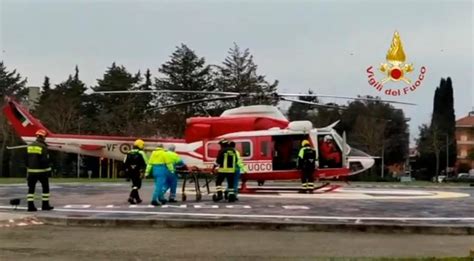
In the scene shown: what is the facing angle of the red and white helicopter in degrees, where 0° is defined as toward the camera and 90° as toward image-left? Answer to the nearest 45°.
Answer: approximately 270°

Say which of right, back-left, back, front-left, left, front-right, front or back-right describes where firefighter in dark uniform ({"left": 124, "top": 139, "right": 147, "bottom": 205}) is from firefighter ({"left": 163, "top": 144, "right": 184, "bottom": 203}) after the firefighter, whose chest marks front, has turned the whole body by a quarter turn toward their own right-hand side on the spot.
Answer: right

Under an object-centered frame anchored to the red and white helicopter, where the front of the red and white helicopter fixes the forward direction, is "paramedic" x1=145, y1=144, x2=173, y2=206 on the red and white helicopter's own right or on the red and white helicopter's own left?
on the red and white helicopter's own right

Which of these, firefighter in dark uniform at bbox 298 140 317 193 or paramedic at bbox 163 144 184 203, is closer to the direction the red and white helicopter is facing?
the firefighter in dark uniform

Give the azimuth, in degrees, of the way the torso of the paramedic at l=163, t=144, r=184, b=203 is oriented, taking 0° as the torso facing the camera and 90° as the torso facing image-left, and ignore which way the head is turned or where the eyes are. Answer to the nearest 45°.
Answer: approximately 270°

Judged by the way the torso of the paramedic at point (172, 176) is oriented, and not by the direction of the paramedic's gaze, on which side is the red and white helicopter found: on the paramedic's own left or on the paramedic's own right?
on the paramedic's own left

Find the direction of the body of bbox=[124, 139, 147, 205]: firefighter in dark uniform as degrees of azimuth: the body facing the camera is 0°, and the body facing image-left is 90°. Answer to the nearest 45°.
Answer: approximately 225°

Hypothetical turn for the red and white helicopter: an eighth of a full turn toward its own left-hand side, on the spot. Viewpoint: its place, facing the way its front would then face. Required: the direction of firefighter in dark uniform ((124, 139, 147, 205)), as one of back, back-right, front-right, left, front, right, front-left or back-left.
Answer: back

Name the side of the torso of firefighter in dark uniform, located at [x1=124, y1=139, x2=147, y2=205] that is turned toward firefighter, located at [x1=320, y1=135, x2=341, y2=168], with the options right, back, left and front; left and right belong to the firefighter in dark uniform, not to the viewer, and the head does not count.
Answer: front

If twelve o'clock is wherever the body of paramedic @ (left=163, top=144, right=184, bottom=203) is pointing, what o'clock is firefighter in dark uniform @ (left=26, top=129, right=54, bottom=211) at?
The firefighter in dark uniform is roughly at 5 o'clock from the paramedic.

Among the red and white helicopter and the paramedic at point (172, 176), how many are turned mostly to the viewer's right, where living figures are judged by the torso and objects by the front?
2

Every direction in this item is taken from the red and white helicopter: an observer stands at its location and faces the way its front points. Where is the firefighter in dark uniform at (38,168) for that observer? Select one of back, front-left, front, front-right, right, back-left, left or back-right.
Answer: back-right

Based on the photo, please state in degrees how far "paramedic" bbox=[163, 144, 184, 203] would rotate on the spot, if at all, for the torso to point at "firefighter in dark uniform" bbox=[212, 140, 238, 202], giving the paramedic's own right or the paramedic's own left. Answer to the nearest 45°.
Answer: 0° — they already face them

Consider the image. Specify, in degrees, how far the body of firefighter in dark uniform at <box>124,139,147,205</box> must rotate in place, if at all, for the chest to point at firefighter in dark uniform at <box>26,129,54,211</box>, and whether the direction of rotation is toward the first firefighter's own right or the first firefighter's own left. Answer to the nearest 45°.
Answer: approximately 180°

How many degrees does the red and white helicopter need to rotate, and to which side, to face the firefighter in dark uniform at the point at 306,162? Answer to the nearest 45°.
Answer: approximately 45° to its right

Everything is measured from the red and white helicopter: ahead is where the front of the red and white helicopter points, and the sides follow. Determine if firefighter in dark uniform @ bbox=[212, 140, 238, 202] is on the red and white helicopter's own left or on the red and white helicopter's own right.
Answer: on the red and white helicopter's own right

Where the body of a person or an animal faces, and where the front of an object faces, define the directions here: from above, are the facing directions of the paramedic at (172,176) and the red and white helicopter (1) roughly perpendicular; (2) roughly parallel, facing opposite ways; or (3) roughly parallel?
roughly parallel
